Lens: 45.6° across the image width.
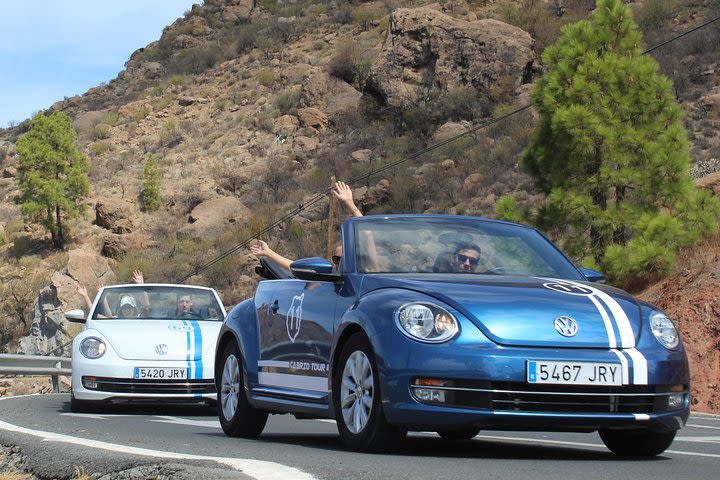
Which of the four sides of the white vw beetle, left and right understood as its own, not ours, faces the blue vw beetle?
front

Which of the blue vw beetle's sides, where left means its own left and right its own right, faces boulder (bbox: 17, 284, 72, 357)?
back

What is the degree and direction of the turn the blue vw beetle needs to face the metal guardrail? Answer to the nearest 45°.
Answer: approximately 180°

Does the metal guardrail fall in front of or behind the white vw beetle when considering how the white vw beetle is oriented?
behind

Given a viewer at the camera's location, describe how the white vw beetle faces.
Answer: facing the viewer

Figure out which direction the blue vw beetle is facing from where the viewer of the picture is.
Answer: facing the viewer and to the right of the viewer

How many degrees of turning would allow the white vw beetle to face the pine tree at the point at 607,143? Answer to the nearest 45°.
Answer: approximately 135° to its left

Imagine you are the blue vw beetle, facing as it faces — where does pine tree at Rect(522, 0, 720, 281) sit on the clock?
The pine tree is roughly at 8 o'clock from the blue vw beetle.

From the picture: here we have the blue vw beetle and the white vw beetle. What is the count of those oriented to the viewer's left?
0

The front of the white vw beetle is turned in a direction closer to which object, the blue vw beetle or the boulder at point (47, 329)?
the blue vw beetle

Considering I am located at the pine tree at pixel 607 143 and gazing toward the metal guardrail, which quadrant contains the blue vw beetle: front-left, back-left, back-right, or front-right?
front-left

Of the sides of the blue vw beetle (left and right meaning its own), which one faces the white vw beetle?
back
